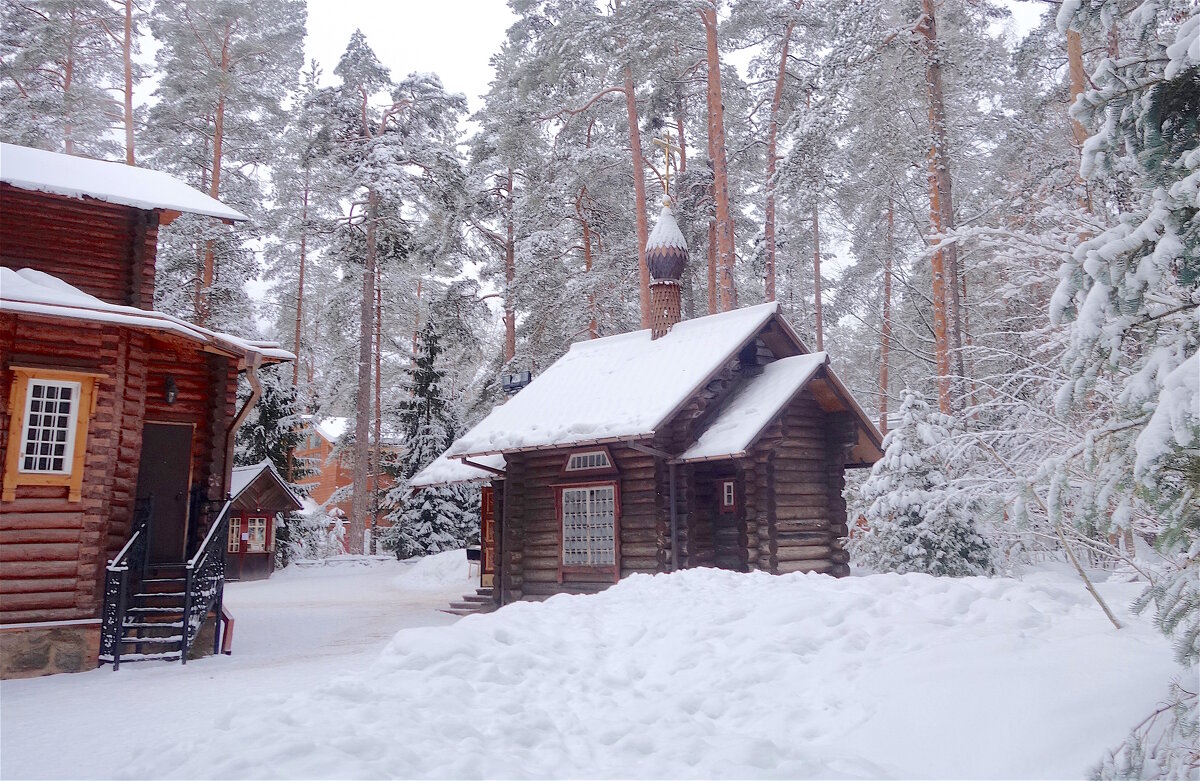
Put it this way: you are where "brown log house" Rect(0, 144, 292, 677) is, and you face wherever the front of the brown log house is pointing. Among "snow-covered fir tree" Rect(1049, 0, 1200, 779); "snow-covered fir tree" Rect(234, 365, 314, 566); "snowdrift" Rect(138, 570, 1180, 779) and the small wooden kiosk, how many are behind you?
2

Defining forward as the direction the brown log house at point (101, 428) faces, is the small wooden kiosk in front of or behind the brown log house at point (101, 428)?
behind

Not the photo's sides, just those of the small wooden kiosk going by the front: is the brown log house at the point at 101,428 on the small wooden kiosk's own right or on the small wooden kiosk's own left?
on the small wooden kiosk's own right

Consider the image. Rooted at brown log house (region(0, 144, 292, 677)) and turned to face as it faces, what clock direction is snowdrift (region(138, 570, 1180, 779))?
The snowdrift is roughly at 11 o'clock from the brown log house.

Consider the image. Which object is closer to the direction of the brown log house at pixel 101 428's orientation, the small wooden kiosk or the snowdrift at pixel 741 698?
the snowdrift

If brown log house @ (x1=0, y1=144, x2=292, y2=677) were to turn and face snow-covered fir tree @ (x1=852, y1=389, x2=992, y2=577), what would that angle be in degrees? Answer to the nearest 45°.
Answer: approximately 90° to its left

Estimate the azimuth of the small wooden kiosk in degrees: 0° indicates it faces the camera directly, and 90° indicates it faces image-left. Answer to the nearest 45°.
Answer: approximately 315°

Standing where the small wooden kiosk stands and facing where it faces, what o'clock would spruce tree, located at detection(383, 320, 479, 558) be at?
The spruce tree is roughly at 10 o'clock from the small wooden kiosk.

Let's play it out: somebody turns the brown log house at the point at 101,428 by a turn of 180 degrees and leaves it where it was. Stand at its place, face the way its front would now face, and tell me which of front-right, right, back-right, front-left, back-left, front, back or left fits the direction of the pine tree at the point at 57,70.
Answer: front
